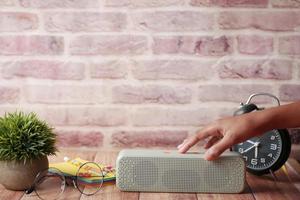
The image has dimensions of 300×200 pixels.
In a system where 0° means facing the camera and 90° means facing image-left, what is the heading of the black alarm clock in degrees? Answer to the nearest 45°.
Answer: approximately 45°

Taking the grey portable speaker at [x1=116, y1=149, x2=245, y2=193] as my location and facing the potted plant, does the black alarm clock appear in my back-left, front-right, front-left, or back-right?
back-right
